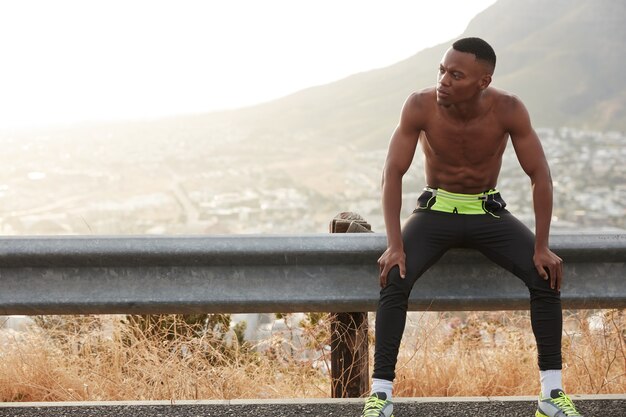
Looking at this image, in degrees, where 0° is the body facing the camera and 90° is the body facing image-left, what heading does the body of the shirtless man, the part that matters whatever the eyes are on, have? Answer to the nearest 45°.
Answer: approximately 0°
